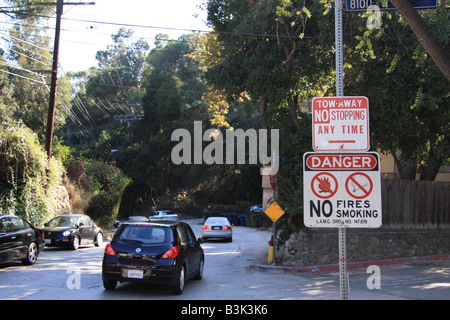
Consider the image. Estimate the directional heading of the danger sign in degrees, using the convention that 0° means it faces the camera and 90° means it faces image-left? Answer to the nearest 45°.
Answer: approximately 0°

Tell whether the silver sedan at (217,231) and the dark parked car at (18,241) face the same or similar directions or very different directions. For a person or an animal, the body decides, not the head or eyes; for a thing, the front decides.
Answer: very different directions

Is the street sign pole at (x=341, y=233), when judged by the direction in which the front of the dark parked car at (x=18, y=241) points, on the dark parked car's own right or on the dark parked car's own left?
on the dark parked car's own left

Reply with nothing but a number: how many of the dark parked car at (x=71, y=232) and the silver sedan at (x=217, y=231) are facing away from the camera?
1

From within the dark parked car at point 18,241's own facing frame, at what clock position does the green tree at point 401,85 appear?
The green tree is roughly at 8 o'clock from the dark parked car.

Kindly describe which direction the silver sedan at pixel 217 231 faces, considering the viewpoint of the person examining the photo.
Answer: facing away from the viewer

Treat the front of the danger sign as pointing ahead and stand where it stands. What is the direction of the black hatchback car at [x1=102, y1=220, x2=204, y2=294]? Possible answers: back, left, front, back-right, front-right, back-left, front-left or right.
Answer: back-right
